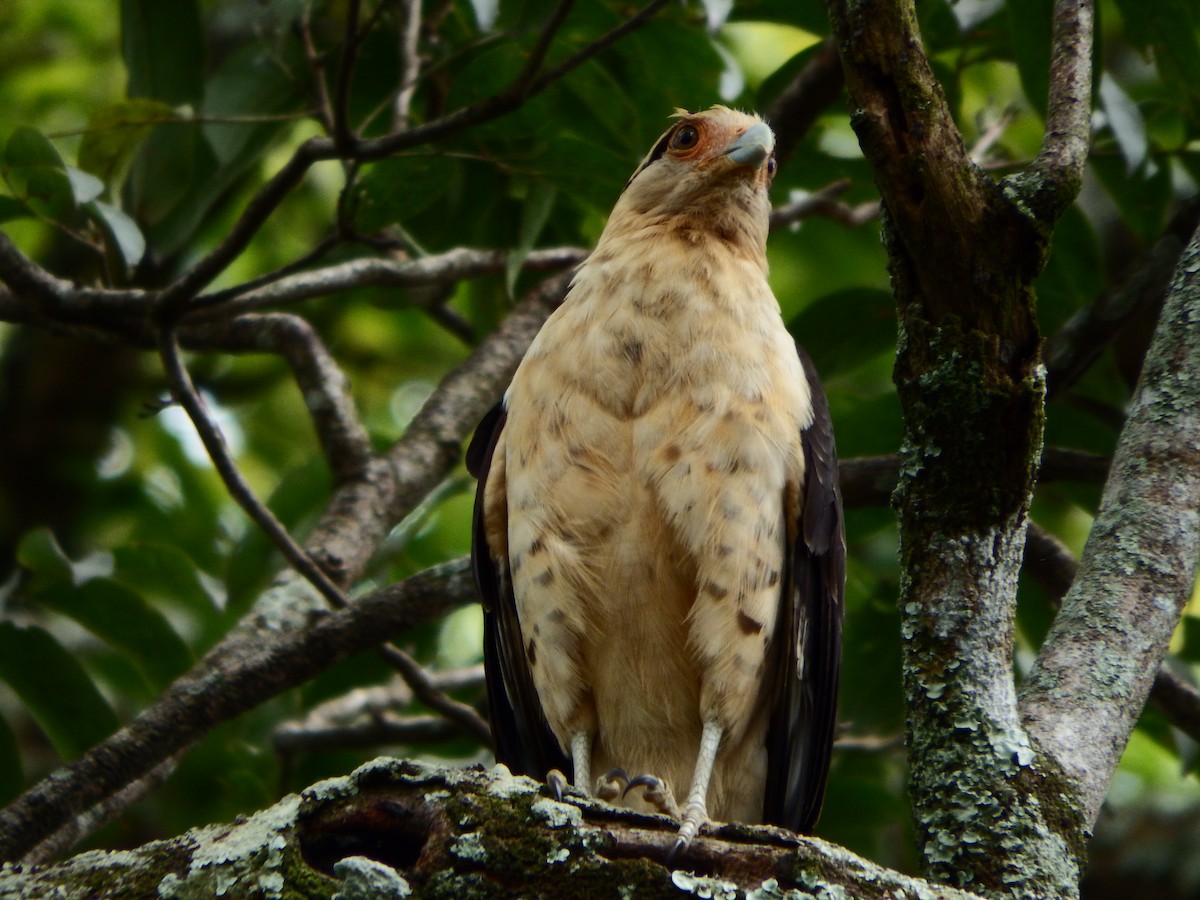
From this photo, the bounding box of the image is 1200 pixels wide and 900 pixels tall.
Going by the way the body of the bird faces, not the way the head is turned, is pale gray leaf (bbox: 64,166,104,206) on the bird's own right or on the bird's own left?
on the bird's own right

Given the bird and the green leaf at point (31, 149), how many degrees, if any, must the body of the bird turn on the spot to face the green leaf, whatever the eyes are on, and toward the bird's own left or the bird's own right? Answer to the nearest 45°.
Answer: approximately 90° to the bird's own right

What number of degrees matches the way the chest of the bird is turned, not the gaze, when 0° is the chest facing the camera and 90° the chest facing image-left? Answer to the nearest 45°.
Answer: approximately 0°

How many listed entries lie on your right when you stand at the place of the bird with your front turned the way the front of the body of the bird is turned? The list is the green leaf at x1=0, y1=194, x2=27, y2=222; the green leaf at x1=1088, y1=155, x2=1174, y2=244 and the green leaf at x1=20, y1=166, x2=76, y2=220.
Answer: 2

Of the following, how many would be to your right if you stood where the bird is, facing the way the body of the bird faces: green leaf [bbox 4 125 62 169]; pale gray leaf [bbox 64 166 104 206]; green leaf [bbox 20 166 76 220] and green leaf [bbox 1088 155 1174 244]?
3

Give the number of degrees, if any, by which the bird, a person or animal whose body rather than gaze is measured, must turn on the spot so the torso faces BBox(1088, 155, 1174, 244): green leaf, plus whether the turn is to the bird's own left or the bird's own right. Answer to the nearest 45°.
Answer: approximately 135° to the bird's own left

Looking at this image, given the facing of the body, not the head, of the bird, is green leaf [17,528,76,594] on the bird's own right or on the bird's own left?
on the bird's own right

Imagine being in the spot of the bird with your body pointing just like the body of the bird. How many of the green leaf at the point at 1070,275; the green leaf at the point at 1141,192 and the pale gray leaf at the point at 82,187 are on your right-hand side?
1
